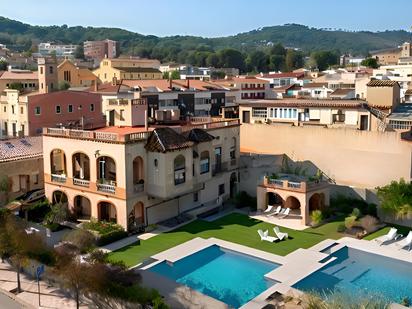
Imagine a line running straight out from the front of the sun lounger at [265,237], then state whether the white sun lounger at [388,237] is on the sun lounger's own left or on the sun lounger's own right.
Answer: on the sun lounger's own left

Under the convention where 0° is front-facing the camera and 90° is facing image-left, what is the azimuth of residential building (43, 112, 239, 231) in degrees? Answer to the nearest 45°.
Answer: approximately 45°

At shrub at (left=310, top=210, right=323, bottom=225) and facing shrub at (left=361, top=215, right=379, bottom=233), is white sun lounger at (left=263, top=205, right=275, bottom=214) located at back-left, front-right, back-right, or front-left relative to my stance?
back-left

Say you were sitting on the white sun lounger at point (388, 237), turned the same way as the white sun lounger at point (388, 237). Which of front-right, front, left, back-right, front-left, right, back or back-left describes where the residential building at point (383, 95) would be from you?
back-right

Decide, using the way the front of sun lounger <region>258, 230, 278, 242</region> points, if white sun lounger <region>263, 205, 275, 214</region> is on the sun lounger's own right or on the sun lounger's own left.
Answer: on the sun lounger's own left

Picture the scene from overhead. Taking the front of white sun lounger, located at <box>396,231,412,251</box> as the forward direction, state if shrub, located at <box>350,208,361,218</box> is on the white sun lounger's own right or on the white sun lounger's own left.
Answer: on the white sun lounger's own right

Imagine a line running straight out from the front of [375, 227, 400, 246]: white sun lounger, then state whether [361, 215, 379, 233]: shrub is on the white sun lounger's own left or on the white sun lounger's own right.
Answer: on the white sun lounger's own right

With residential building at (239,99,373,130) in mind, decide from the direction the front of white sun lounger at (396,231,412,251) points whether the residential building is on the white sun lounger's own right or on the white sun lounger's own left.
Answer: on the white sun lounger's own right

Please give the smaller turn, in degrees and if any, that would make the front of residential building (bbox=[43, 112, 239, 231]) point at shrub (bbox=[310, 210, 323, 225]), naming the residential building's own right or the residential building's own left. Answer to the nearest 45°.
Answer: approximately 135° to the residential building's own left

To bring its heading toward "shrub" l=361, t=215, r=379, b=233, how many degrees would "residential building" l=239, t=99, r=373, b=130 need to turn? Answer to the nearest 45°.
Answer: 0° — it already faces it
